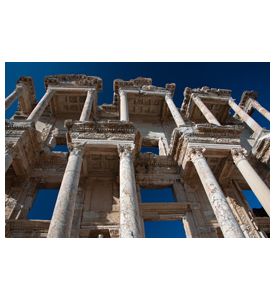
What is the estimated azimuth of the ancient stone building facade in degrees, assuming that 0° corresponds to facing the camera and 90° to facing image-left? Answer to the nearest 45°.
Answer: approximately 0°
